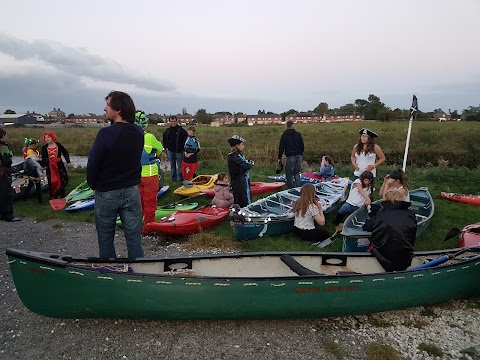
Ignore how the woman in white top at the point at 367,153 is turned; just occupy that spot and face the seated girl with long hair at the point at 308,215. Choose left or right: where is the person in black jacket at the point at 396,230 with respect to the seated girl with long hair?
left

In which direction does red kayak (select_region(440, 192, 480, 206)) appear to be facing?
to the viewer's left

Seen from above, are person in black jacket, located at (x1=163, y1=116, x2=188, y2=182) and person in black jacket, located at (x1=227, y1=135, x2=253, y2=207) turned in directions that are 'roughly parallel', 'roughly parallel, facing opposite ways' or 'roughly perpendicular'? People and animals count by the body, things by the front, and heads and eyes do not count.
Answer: roughly perpendicular

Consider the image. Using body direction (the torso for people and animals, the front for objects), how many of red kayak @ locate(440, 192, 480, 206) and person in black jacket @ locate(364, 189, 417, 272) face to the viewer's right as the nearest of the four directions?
0

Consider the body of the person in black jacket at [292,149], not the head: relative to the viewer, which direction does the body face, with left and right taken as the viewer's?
facing away from the viewer

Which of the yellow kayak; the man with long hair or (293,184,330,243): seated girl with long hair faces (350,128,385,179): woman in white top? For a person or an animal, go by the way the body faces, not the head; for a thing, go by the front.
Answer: the seated girl with long hair

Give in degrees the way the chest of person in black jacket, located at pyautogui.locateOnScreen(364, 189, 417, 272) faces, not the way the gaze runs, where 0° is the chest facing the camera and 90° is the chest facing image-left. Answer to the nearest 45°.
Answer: approximately 180°

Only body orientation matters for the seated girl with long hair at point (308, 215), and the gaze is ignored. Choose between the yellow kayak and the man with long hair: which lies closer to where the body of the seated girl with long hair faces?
the yellow kayak
